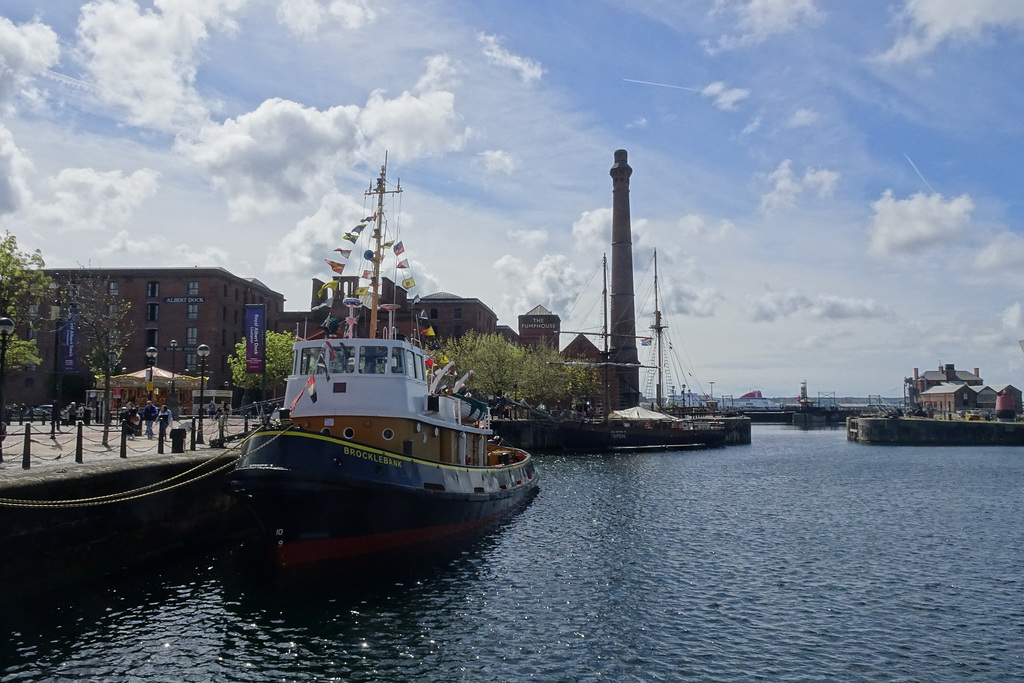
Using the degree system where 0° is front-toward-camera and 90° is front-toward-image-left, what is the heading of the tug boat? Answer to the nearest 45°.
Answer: approximately 45°

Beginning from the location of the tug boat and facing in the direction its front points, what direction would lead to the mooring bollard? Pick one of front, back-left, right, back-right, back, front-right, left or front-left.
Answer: right

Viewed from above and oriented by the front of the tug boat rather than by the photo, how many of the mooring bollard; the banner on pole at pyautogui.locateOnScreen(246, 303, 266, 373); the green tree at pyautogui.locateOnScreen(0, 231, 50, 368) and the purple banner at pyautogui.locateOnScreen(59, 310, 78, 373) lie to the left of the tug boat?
0

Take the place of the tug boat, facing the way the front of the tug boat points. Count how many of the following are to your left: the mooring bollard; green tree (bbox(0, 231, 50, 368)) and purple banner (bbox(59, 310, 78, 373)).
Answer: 0

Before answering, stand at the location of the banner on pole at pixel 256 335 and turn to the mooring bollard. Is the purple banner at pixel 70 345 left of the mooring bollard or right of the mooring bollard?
right

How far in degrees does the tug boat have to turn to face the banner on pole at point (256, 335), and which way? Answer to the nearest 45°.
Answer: approximately 135° to its right

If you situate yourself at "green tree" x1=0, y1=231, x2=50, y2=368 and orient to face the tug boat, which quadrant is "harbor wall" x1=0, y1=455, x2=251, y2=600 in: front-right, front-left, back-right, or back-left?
front-right

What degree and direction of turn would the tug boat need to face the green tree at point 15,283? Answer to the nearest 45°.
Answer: approximately 90° to its right

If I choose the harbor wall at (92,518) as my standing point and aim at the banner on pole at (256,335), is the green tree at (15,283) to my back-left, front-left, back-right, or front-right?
front-left

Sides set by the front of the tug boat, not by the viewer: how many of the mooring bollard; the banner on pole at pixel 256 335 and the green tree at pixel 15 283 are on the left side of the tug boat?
0

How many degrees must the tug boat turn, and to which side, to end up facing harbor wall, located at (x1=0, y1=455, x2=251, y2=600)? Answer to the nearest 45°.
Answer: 0° — it already faces it

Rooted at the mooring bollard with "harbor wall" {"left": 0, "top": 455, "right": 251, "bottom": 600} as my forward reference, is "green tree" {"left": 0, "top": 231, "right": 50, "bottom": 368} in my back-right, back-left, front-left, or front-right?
back-right

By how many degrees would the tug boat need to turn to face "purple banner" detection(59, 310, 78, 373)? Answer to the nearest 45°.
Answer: approximately 90° to its right

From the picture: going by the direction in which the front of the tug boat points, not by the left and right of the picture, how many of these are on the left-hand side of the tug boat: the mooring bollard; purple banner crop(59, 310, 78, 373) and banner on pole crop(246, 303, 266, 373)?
0
